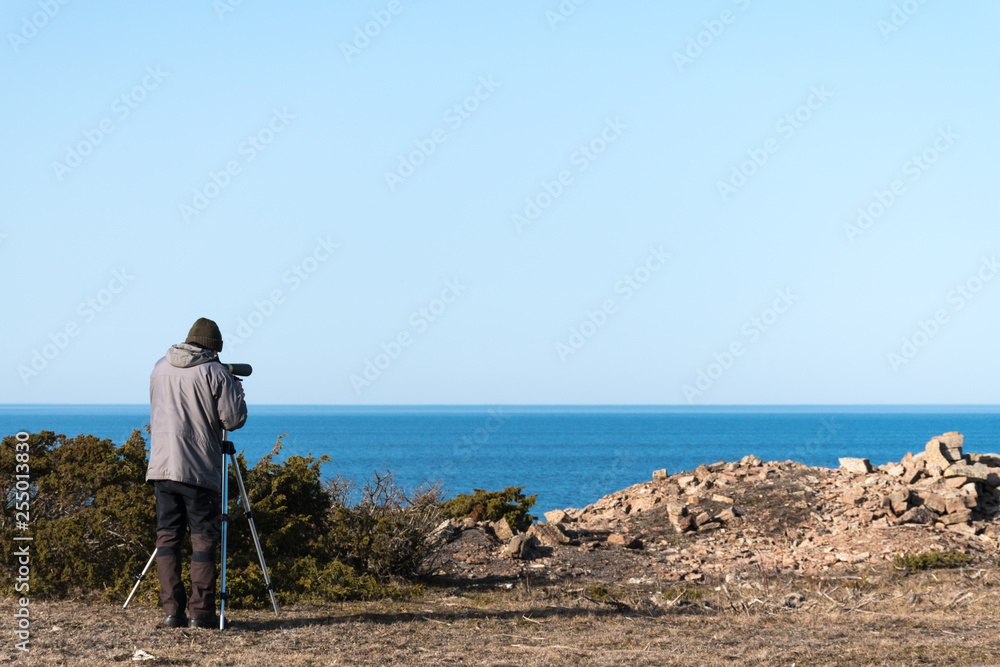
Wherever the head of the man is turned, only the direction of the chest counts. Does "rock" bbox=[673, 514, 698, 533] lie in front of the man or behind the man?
in front

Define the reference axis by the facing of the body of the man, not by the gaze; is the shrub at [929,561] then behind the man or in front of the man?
in front

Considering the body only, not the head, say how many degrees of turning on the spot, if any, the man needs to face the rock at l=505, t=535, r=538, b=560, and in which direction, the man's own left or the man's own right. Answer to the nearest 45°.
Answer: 0° — they already face it

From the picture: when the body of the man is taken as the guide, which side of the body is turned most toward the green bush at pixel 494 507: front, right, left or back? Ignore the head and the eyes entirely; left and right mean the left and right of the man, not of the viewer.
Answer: front

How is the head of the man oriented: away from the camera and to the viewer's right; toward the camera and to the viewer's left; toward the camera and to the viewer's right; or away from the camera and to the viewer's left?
away from the camera and to the viewer's right

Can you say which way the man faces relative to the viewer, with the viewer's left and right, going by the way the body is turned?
facing away from the viewer and to the right of the viewer

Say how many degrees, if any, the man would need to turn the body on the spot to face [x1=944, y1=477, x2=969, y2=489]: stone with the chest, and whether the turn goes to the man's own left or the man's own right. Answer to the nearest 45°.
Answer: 0° — they already face it

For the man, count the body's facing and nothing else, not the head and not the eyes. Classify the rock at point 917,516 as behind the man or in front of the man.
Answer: in front
